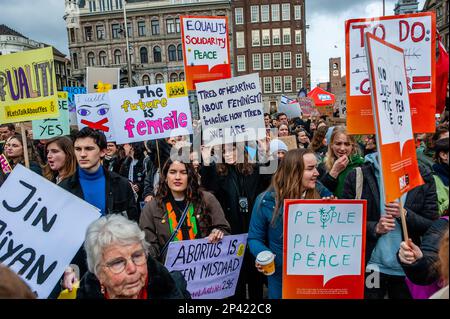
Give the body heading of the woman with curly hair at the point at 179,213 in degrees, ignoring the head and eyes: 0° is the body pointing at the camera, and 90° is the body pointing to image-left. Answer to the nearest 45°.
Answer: approximately 0°

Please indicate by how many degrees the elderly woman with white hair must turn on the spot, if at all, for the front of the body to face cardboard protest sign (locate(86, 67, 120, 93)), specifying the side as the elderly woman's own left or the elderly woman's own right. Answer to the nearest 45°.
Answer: approximately 135° to the elderly woman's own left

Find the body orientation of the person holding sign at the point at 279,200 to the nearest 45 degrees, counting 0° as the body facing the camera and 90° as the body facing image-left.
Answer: approximately 315°

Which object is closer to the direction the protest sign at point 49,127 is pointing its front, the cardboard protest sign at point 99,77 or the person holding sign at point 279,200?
the person holding sign

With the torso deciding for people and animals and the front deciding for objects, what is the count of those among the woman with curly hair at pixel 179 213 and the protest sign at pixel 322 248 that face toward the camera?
2

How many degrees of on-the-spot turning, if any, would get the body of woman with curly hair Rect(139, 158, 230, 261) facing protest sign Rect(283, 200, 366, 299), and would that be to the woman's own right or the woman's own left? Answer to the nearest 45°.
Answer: approximately 45° to the woman's own left

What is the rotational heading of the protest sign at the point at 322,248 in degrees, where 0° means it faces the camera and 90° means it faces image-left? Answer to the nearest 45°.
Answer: approximately 0°

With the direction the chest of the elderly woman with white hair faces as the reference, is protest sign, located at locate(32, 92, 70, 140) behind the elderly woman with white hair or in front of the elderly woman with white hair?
behind

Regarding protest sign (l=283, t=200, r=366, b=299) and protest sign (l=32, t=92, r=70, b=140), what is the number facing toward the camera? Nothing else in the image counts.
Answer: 2

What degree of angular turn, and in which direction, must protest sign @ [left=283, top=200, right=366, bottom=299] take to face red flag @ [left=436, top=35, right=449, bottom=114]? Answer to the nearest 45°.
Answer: approximately 135° to its left
